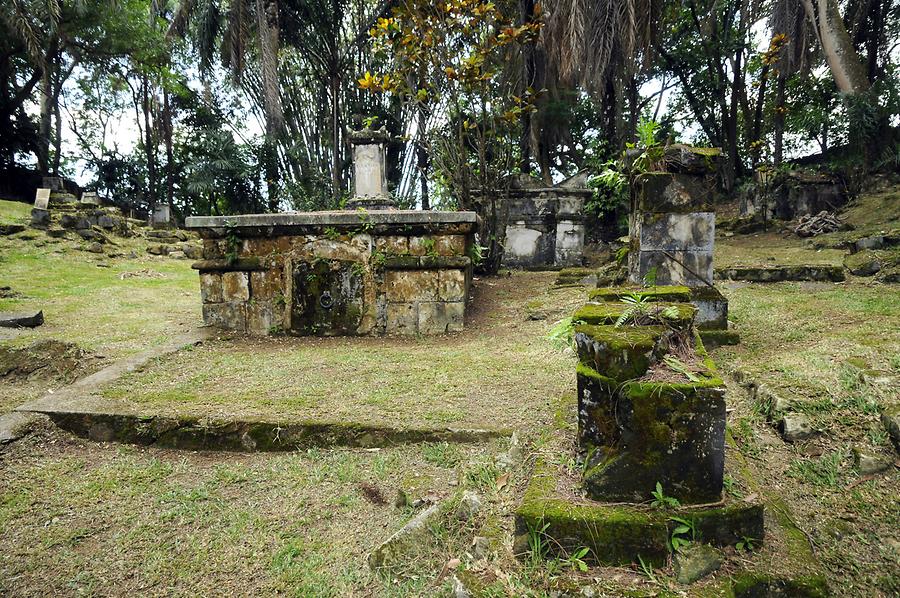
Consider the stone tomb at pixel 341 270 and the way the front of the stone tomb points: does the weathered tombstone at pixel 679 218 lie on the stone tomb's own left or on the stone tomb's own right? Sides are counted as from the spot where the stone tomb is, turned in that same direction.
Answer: on the stone tomb's own left

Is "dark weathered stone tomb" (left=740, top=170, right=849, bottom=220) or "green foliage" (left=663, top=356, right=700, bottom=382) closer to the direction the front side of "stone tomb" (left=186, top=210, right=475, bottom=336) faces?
the green foliage

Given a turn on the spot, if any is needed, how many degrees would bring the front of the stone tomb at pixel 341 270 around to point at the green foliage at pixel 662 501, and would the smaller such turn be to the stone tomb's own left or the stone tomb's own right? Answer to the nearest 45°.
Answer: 0° — it already faces it

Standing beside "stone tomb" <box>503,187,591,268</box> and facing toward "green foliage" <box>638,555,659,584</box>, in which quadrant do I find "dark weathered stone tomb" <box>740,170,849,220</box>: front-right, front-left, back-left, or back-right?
back-left

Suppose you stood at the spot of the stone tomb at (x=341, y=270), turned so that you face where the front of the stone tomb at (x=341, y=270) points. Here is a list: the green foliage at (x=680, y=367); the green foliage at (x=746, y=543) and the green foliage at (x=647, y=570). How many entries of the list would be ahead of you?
3

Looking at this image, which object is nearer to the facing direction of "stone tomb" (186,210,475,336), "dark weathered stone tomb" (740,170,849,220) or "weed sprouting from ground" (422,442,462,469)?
the weed sprouting from ground

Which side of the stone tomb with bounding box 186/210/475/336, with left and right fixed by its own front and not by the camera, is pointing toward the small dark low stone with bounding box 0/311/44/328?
right

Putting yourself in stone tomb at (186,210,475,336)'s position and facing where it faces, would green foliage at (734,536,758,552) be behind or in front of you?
in front

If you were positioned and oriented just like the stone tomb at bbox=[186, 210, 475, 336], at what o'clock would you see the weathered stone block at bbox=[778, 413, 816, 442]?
The weathered stone block is roughly at 11 o'clock from the stone tomb.

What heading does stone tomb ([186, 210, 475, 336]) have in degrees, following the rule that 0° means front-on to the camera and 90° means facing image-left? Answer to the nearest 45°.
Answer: approximately 0°

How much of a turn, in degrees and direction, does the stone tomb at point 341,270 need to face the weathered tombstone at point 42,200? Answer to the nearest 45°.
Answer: approximately 135° to its right

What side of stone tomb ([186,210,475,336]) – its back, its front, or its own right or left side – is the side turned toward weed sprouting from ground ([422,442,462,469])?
front
